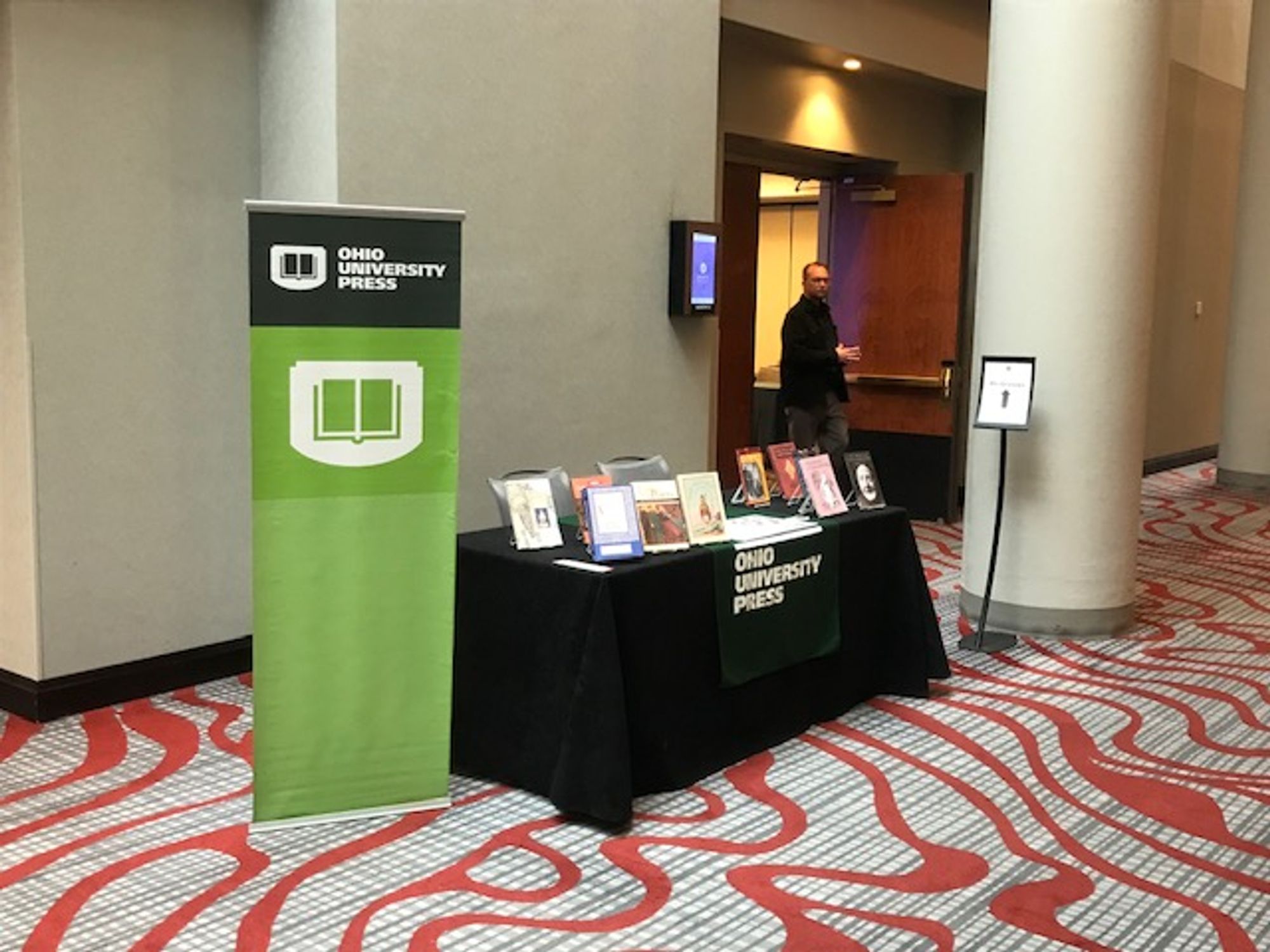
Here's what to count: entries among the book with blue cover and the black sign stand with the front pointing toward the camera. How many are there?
2

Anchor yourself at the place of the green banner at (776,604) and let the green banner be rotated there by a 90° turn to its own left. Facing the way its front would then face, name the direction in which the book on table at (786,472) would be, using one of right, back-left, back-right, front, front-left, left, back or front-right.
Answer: front-left

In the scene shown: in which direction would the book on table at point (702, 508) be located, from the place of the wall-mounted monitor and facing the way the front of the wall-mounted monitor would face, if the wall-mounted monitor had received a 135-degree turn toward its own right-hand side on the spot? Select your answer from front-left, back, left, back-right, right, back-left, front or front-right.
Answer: left

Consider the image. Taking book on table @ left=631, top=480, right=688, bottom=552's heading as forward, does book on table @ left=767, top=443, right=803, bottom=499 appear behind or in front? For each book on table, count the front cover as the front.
behind

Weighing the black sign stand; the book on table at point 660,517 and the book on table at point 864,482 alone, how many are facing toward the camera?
3

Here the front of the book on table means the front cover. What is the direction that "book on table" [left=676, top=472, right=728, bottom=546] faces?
toward the camera

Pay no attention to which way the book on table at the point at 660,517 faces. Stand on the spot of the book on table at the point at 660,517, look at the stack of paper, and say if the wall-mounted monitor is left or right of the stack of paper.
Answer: left

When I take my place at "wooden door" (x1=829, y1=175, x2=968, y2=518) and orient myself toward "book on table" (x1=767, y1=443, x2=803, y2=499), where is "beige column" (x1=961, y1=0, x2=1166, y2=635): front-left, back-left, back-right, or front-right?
front-left

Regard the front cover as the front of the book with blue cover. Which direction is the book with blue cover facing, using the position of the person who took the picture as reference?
facing the viewer

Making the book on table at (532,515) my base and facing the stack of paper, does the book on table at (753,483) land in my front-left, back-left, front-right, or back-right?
front-left

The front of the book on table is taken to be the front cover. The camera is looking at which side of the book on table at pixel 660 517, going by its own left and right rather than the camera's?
front

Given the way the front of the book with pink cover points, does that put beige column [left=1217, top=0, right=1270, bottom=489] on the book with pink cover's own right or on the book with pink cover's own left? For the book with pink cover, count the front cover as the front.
on the book with pink cover's own left

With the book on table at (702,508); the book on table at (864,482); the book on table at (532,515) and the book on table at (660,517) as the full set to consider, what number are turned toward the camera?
4

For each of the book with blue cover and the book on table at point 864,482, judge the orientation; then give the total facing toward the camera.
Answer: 2

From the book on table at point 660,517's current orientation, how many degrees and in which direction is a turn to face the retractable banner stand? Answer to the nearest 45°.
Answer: approximately 45° to its right

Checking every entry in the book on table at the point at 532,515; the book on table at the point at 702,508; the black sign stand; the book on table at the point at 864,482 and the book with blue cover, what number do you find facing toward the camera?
5

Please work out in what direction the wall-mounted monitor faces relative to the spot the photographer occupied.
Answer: facing the viewer and to the right of the viewer

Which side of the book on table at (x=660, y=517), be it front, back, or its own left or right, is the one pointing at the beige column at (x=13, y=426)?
right
